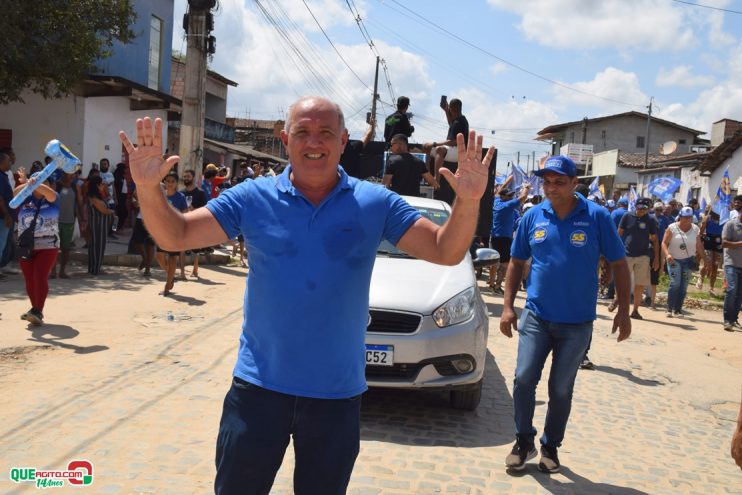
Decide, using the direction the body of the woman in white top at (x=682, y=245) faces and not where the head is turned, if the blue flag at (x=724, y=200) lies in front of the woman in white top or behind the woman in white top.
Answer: behind

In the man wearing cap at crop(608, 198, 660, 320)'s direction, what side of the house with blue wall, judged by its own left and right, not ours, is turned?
front

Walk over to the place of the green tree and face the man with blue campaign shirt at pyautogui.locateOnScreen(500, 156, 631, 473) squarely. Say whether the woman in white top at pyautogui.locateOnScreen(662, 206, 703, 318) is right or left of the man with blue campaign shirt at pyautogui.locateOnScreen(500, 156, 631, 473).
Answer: left

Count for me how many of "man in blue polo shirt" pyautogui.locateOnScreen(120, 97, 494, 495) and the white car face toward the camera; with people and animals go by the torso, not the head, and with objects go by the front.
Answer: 2

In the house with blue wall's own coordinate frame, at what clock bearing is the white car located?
The white car is roughly at 1 o'clock from the house with blue wall.

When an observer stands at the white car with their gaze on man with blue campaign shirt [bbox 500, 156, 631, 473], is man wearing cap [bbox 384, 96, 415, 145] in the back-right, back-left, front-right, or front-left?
back-left

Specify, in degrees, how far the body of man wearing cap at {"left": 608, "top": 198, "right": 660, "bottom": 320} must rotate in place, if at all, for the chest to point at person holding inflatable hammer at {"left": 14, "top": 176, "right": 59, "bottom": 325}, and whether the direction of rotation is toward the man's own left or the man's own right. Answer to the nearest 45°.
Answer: approximately 45° to the man's own right

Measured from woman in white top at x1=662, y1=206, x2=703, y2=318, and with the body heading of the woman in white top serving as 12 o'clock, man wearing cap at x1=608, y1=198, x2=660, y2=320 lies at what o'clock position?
The man wearing cap is roughly at 2 o'clock from the woman in white top.

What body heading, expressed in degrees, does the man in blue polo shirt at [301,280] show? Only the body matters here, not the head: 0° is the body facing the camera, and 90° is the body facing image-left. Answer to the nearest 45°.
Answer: approximately 0°

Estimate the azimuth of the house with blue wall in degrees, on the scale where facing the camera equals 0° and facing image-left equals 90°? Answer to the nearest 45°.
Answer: approximately 315°

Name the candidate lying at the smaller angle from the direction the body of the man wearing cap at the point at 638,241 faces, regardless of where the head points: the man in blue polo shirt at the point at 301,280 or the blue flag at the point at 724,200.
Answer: the man in blue polo shirt

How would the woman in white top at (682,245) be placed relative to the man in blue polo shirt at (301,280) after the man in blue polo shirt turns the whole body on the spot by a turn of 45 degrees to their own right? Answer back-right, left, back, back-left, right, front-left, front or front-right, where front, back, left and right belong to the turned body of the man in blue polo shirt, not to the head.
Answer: back
